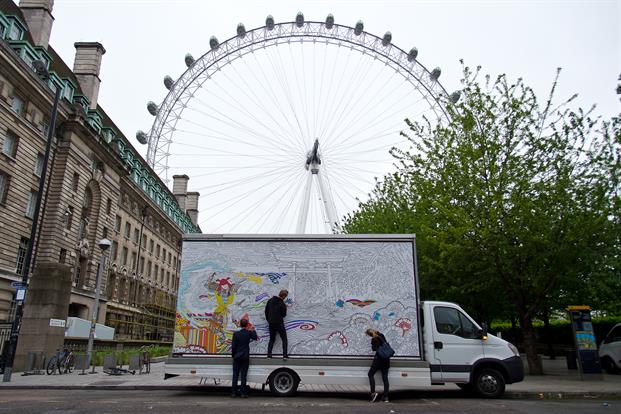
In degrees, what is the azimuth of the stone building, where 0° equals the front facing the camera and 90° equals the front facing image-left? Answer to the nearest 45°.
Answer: approximately 315°

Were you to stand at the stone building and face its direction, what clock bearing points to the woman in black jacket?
The woman in black jacket is roughly at 1 o'clock from the stone building.

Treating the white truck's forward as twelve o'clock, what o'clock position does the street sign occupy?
The street sign is roughly at 7 o'clock from the white truck.

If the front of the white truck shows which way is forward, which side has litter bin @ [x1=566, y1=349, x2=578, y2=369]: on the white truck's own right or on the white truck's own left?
on the white truck's own left

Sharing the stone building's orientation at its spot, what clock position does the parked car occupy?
The parked car is roughly at 12 o'clock from the stone building.

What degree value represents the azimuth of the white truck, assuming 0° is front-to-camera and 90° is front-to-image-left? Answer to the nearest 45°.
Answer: approximately 270°
